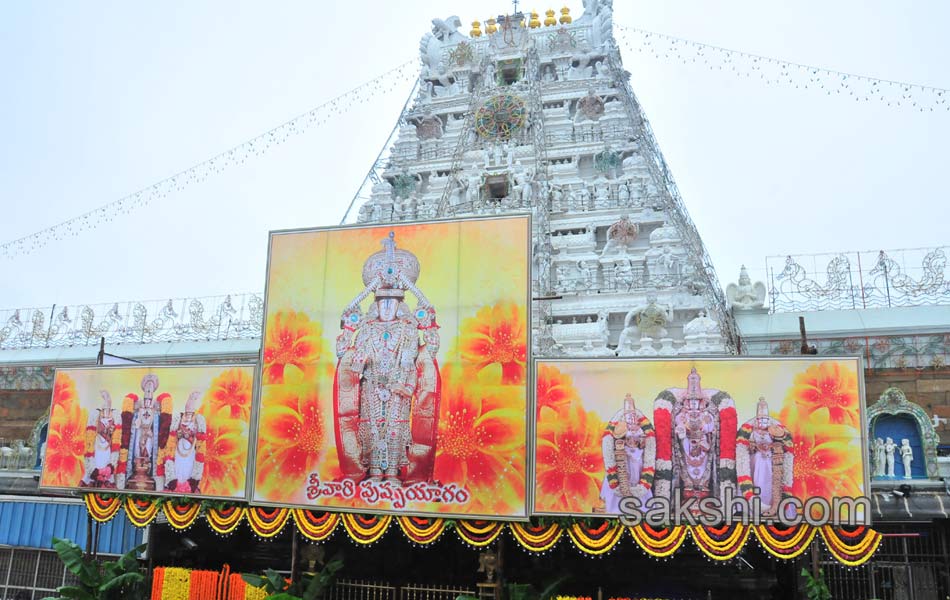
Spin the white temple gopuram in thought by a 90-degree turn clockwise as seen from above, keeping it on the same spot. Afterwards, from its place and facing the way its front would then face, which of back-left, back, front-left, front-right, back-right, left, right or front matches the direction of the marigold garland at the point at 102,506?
front-left

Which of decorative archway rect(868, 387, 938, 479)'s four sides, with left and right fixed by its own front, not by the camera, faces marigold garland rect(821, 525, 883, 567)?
front

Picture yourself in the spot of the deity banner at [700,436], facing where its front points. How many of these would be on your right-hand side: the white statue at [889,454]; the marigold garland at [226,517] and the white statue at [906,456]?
1

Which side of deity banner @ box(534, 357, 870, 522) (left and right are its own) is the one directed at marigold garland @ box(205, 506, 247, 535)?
right

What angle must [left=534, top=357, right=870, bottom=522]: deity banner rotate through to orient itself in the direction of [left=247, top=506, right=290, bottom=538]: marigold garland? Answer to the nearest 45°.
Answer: approximately 90° to its right

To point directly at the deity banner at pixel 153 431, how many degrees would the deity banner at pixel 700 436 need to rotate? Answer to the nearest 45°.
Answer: approximately 90° to its right

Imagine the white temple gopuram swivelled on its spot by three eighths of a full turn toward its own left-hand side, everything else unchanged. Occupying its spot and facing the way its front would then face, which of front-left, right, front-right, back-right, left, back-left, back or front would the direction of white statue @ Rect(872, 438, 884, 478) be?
right

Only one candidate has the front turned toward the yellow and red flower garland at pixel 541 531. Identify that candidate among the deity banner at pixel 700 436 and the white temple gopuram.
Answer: the white temple gopuram

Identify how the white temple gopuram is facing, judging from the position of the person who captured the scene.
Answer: facing the viewer

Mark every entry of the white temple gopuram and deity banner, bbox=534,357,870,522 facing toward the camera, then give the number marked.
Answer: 2

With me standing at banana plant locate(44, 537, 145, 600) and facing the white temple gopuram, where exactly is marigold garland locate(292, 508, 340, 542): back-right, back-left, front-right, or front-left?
front-right

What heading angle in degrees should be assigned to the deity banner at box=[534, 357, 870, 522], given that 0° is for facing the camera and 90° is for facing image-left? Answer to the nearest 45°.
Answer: approximately 0°

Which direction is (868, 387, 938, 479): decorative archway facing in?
toward the camera

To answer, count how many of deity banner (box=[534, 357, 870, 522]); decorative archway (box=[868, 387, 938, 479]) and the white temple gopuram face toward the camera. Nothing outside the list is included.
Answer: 3
